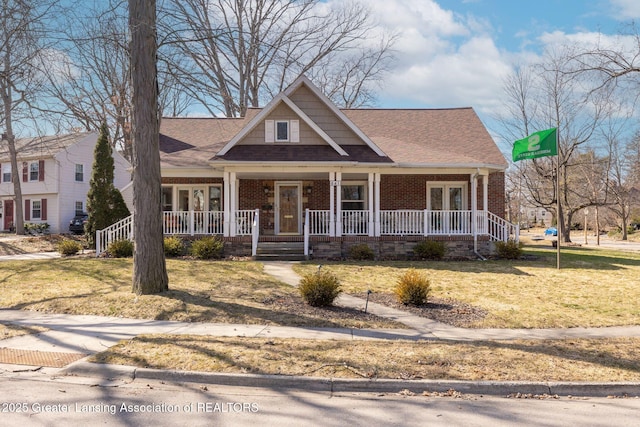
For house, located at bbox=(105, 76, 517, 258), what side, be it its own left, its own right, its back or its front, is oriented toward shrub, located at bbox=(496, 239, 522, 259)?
left

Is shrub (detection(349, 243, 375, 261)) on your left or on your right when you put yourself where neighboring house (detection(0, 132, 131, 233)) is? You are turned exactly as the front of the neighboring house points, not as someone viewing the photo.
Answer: on your left

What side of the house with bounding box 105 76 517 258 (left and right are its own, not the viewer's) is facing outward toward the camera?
front

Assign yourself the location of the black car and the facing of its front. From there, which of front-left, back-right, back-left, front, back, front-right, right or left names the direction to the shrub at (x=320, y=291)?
front-left

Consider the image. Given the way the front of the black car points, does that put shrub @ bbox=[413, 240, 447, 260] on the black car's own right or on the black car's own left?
on the black car's own left

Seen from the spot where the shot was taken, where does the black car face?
facing the viewer and to the left of the viewer

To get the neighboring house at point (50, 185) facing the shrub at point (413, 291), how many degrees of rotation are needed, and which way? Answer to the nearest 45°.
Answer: approximately 45° to its left

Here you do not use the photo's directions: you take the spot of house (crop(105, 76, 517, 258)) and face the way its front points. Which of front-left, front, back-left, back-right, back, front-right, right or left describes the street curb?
front

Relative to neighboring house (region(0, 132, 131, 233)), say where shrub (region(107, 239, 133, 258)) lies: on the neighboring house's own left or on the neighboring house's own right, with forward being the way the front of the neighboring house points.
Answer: on the neighboring house's own left

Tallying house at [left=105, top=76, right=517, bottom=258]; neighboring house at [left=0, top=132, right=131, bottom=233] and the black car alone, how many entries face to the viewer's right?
0
